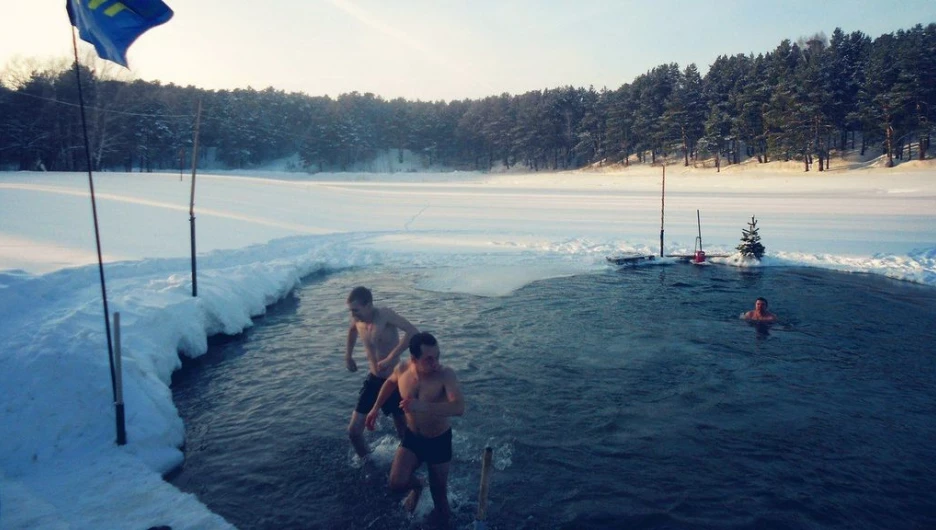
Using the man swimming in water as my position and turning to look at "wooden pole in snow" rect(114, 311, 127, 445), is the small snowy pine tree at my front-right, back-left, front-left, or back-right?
back-right

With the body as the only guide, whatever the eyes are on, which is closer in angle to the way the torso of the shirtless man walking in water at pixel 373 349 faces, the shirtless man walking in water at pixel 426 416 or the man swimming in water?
the shirtless man walking in water

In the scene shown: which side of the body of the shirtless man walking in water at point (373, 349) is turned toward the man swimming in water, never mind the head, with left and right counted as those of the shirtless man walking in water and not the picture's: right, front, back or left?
back

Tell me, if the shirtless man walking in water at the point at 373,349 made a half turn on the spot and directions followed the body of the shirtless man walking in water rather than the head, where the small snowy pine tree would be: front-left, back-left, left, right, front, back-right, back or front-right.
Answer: front

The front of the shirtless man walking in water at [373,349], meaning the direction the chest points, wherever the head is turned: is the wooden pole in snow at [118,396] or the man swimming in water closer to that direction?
the wooden pole in snow

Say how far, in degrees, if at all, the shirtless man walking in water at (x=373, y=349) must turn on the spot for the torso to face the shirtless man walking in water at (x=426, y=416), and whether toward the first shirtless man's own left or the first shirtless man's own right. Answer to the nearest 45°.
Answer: approximately 45° to the first shirtless man's own left

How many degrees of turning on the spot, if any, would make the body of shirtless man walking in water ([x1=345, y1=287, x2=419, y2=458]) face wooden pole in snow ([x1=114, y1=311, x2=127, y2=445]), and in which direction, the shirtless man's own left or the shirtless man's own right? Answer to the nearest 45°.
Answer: approximately 45° to the shirtless man's own right

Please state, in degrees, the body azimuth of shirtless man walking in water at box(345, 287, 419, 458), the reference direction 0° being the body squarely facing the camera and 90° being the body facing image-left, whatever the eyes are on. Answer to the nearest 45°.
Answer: approximately 45°
